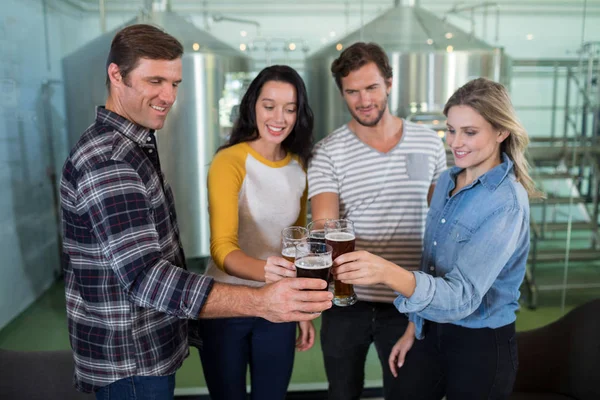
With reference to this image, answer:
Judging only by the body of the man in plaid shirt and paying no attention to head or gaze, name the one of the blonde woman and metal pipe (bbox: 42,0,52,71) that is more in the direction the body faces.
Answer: the blonde woman

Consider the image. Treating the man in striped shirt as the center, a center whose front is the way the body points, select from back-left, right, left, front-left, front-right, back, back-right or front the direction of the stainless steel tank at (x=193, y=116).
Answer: back-right

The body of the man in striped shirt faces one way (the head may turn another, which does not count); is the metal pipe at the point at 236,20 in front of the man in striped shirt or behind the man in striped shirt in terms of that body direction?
behind

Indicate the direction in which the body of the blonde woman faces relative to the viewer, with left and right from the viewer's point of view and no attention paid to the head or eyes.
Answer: facing the viewer and to the left of the viewer

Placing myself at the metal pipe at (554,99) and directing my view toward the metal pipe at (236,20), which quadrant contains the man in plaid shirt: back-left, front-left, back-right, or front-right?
front-left

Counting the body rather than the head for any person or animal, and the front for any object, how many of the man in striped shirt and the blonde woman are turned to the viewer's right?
0

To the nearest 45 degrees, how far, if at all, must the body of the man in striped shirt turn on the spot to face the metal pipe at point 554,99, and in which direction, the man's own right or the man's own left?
approximately 135° to the man's own left

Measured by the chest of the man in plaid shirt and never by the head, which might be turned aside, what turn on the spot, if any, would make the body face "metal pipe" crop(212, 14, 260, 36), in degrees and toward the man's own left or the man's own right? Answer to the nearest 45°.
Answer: approximately 90° to the man's own left

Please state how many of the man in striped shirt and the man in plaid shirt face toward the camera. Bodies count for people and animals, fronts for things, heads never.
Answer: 1

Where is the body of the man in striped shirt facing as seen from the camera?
toward the camera

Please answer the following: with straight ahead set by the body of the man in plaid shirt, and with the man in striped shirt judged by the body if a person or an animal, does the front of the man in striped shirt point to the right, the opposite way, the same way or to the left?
to the right

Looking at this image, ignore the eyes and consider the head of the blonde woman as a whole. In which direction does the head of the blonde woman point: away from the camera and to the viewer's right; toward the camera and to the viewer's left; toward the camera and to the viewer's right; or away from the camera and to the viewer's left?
toward the camera and to the viewer's left

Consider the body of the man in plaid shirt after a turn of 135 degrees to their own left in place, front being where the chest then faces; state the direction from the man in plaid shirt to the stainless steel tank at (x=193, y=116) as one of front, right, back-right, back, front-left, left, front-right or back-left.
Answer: front-right

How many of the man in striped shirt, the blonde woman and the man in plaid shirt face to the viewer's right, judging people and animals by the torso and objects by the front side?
1

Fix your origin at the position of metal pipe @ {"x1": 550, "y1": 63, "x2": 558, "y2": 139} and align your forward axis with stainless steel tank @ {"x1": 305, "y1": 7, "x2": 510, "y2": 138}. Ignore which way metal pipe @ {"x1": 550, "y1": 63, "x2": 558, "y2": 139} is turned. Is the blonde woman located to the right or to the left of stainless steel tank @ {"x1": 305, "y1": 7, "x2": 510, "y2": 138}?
left

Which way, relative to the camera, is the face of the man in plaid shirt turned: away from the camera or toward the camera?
toward the camera

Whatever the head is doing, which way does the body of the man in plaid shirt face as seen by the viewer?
to the viewer's right
